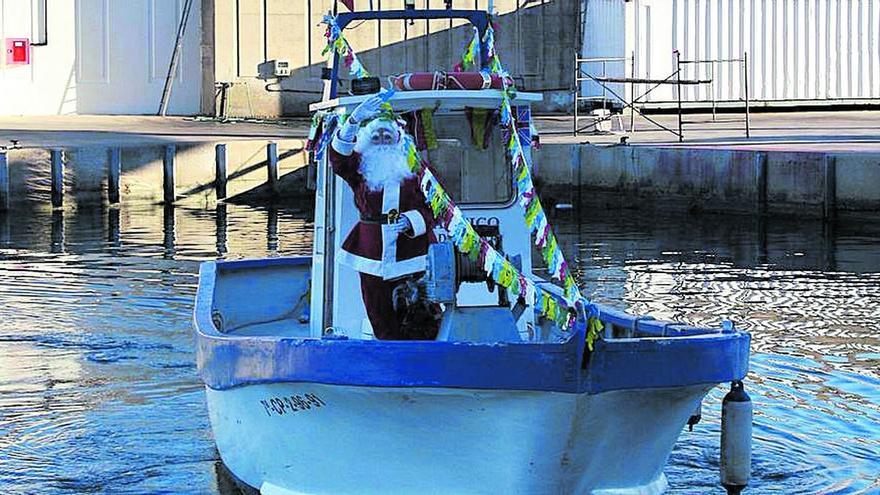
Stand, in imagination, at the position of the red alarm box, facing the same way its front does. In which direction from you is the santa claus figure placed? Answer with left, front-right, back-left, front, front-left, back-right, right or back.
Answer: front

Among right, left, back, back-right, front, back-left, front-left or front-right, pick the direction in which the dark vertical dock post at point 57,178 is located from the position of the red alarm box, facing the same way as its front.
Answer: front

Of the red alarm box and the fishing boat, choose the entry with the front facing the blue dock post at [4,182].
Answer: the red alarm box

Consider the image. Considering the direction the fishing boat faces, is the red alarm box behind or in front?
behind

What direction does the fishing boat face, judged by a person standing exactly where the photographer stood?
facing the viewer and to the right of the viewer

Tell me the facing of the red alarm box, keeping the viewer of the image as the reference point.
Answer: facing the viewer

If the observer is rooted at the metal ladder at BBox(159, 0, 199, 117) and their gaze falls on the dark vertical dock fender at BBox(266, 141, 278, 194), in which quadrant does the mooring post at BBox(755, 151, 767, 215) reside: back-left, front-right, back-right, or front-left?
front-left

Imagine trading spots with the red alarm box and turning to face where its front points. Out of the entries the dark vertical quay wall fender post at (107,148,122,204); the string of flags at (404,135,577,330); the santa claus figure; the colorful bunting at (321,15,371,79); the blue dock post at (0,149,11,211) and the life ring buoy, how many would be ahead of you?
6

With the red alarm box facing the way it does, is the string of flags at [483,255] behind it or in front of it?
in front

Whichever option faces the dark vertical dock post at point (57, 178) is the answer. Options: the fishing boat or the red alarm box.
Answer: the red alarm box

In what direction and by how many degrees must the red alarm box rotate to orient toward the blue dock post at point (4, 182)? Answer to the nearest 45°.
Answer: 0° — it already faces it

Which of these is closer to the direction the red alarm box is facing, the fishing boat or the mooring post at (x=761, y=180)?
the fishing boat

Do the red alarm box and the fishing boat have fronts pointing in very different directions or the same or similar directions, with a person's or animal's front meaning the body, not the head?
same or similar directions

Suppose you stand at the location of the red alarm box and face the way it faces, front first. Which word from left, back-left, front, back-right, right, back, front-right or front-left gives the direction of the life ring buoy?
front

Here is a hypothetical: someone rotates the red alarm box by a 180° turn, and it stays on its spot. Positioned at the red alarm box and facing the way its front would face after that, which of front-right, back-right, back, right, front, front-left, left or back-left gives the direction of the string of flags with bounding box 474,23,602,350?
back

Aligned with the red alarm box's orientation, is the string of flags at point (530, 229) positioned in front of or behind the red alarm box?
in front

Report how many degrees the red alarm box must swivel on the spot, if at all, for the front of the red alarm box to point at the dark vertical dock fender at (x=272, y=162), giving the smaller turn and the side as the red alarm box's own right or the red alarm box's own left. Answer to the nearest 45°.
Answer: approximately 45° to the red alarm box's own left

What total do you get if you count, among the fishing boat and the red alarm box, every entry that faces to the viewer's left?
0

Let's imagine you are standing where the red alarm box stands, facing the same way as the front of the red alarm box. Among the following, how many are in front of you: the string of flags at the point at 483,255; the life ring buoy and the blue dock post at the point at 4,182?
3
